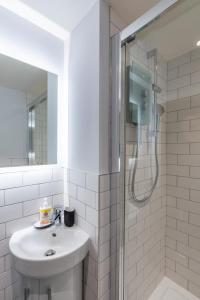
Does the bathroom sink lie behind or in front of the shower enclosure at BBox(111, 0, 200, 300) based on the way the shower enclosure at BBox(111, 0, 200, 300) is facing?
in front

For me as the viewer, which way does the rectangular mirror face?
facing the viewer and to the right of the viewer

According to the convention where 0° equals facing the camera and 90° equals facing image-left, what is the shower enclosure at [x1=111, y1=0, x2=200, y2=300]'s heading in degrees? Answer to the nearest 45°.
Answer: approximately 45°

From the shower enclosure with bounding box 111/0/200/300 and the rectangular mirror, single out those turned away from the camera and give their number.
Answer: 0
